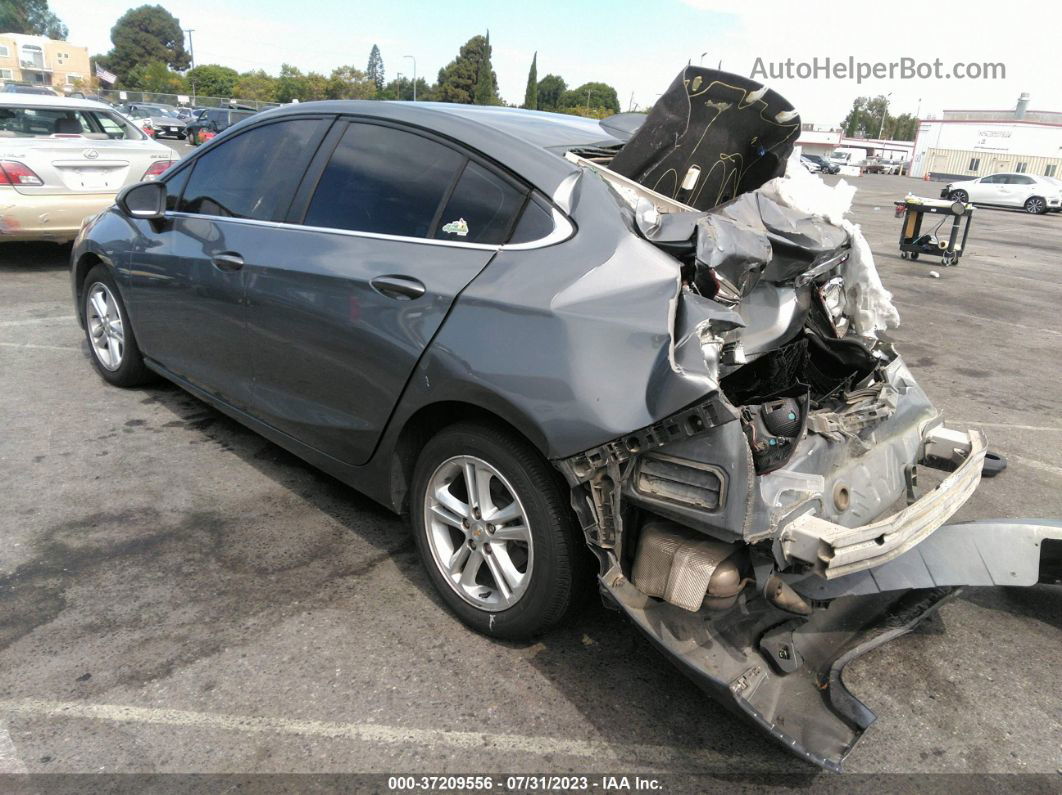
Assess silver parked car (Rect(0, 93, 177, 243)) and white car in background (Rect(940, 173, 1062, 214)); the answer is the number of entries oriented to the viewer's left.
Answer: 1

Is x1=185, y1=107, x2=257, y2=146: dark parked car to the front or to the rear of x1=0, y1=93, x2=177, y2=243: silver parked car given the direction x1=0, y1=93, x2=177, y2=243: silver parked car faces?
to the front

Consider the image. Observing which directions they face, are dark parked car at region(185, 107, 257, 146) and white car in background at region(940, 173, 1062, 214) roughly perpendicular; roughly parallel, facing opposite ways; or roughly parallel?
roughly perpendicular

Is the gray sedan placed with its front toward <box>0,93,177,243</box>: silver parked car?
yes

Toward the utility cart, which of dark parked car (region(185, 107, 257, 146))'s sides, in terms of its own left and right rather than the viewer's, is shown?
left

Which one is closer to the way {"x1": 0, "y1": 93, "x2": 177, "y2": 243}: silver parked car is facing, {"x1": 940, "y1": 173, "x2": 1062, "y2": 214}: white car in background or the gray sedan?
the white car in background

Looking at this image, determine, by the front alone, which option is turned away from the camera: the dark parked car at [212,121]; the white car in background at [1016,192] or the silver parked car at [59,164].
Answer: the silver parked car

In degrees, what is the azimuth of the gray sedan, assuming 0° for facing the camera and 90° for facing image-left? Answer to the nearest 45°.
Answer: approximately 135°

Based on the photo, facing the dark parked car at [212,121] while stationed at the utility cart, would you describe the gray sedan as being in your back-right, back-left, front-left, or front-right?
back-left

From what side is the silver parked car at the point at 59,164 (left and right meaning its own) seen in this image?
back

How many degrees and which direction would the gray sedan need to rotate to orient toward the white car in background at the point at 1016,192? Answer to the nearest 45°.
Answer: approximately 90° to its right

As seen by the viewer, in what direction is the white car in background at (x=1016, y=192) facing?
to the viewer's left

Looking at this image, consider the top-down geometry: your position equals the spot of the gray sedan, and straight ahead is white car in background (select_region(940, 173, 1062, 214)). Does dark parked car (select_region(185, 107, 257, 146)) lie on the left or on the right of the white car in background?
left

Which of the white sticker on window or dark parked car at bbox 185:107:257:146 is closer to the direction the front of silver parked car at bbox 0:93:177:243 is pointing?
the dark parked car

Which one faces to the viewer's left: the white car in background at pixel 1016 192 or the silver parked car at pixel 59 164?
the white car in background
